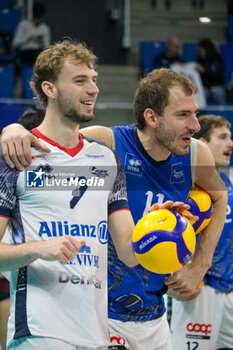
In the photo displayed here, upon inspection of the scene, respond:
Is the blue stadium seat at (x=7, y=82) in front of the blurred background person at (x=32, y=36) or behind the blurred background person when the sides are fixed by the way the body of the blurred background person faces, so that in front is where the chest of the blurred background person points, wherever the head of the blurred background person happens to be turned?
in front

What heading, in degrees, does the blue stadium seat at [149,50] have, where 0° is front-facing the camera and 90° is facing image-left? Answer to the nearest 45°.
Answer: approximately 0°

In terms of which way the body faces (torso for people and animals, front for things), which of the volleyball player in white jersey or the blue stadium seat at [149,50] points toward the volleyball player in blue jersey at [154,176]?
the blue stadium seat

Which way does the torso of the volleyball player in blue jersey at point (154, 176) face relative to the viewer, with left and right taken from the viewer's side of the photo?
facing the viewer and to the right of the viewer

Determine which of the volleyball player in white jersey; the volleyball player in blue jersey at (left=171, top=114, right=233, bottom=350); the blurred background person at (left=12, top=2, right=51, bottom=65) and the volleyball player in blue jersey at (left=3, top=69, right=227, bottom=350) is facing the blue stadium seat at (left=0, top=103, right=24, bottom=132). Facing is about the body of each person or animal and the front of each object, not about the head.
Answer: the blurred background person

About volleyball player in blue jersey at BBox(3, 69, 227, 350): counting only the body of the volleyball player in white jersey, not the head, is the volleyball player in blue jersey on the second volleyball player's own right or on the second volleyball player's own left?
on the second volleyball player's own left

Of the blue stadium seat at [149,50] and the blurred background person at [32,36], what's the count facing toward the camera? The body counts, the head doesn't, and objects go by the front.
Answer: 2

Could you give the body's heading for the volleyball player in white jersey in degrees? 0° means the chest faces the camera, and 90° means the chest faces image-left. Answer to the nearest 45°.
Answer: approximately 315°

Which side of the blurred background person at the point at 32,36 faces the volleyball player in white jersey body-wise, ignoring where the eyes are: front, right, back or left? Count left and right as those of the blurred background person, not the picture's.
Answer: front

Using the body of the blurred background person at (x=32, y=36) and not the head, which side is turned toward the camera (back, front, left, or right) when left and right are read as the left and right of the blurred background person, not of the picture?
front

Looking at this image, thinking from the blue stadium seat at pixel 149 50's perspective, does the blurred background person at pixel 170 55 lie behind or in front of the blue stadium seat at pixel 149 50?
in front
